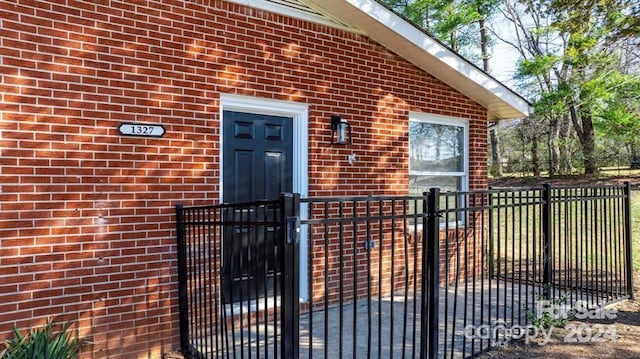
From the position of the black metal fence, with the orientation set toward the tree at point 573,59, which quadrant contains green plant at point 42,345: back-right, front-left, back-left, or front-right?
back-left

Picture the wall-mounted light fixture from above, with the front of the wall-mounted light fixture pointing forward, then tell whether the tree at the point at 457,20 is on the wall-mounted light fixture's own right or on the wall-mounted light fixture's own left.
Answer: on the wall-mounted light fixture's own left

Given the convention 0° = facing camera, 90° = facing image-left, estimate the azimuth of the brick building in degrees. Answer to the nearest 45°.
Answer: approximately 315°

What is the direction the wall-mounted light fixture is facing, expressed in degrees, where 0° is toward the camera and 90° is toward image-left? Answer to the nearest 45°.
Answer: approximately 315°

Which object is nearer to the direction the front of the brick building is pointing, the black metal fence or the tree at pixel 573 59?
the black metal fence

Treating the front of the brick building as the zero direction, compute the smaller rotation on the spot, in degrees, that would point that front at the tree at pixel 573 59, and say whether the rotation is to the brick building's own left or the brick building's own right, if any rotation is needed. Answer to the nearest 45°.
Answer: approximately 90° to the brick building's own left

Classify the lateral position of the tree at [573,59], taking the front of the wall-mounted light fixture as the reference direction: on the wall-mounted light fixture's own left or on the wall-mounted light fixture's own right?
on the wall-mounted light fixture's own left
